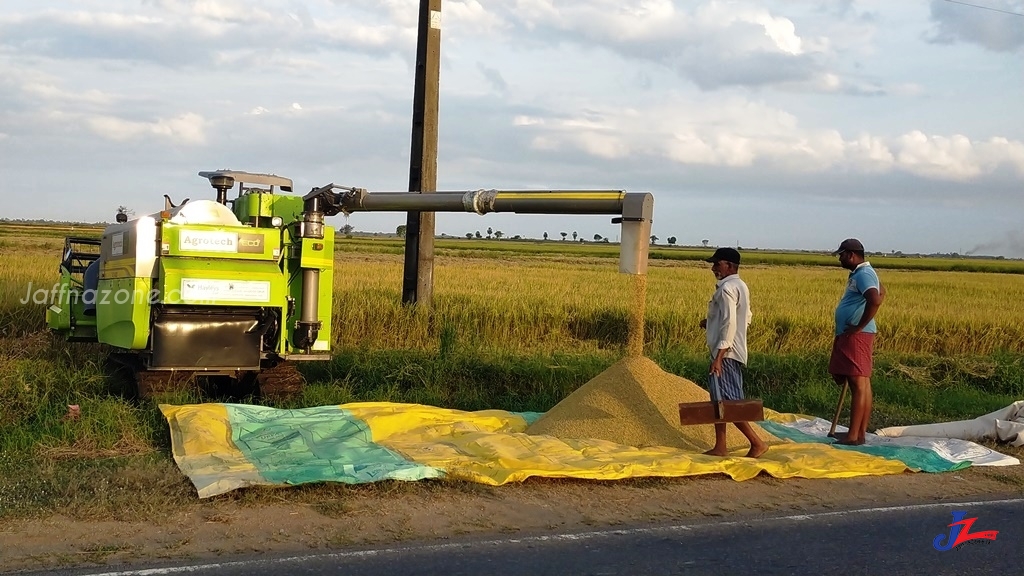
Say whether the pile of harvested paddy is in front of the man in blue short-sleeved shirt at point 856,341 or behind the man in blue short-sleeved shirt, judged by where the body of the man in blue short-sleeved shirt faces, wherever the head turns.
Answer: in front

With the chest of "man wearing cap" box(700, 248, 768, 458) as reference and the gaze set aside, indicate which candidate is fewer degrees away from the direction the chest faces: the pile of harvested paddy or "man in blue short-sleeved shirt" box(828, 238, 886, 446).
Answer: the pile of harvested paddy

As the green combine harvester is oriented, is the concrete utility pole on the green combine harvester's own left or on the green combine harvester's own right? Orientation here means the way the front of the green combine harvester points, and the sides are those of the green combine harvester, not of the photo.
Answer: on the green combine harvester's own right

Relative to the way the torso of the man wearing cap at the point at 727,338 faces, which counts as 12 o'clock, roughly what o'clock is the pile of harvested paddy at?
The pile of harvested paddy is roughly at 1 o'clock from the man wearing cap.

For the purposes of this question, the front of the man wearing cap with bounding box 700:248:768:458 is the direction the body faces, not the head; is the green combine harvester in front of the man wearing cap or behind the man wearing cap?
in front

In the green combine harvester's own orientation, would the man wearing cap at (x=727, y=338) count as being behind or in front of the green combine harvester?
behind

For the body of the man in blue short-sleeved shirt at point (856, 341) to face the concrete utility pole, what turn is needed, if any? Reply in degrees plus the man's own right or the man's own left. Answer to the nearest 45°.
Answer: approximately 45° to the man's own right

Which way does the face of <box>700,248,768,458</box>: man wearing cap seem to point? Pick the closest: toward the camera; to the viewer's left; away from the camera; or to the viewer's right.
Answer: to the viewer's left

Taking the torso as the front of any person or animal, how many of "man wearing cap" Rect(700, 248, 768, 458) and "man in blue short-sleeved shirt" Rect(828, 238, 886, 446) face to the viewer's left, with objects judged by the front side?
2

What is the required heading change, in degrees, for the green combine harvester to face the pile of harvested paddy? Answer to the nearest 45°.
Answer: approximately 135° to its right

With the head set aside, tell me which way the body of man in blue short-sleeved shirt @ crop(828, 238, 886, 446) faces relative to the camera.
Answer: to the viewer's left

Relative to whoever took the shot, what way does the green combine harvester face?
facing away from the viewer and to the left of the viewer

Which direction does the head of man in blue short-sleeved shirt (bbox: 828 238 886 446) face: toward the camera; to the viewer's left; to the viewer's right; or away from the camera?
to the viewer's left

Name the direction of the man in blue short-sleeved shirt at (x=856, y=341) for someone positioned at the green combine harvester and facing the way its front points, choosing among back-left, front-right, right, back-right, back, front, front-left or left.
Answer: back-right

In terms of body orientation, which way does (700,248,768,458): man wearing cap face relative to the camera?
to the viewer's left
